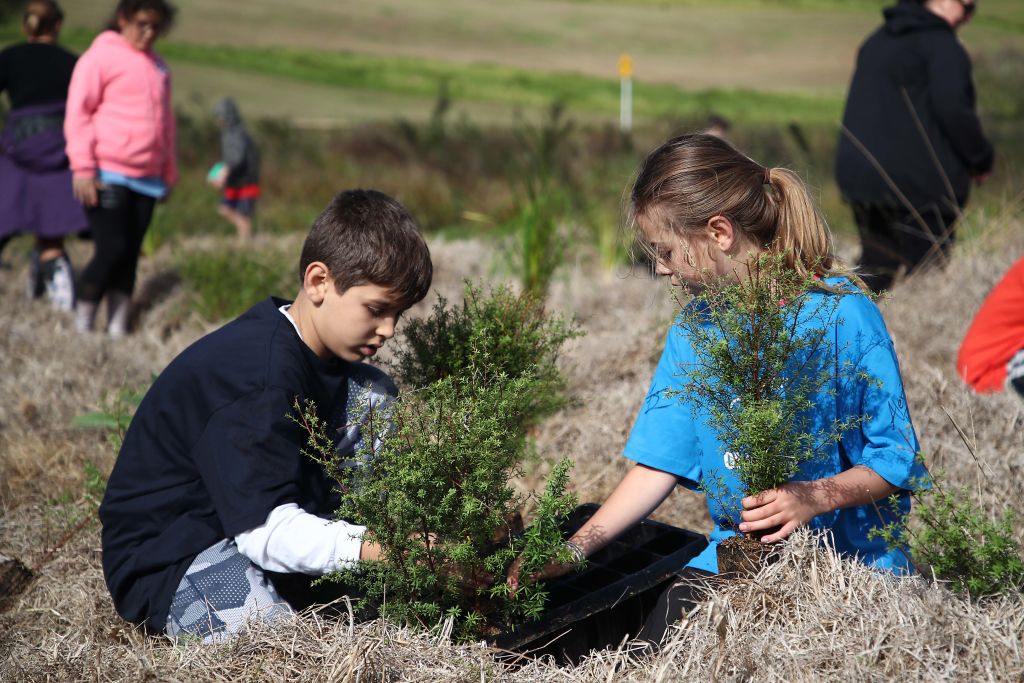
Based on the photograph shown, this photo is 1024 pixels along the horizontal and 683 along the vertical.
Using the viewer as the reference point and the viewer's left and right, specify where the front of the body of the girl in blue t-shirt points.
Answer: facing the viewer and to the left of the viewer

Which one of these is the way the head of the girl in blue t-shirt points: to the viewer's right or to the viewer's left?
to the viewer's left

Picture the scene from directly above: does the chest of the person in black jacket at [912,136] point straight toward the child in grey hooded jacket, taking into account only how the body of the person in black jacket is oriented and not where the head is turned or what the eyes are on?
no

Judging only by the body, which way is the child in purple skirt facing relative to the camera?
away from the camera

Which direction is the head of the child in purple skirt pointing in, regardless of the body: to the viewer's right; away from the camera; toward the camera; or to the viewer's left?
away from the camera

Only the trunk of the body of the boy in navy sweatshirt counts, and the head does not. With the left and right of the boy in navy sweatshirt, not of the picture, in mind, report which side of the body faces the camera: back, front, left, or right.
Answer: right

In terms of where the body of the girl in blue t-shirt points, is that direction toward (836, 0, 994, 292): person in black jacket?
no

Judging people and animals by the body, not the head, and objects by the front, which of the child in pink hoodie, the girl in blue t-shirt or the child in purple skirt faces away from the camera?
the child in purple skirt

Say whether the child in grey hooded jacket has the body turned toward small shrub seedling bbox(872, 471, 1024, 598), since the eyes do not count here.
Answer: no

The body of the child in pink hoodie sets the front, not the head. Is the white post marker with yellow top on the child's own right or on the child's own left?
on the child's own left

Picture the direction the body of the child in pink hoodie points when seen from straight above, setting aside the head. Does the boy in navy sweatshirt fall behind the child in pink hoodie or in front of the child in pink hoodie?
in front

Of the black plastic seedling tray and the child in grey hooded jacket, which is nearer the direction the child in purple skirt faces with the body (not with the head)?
the child in grey hooded jacket

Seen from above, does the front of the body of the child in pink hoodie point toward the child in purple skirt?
no

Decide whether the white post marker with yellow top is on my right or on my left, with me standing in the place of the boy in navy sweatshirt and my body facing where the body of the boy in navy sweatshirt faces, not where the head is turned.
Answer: on my left
